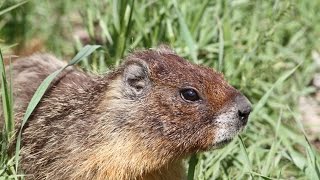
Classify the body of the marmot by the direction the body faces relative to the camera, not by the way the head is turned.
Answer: to the viewer's right
